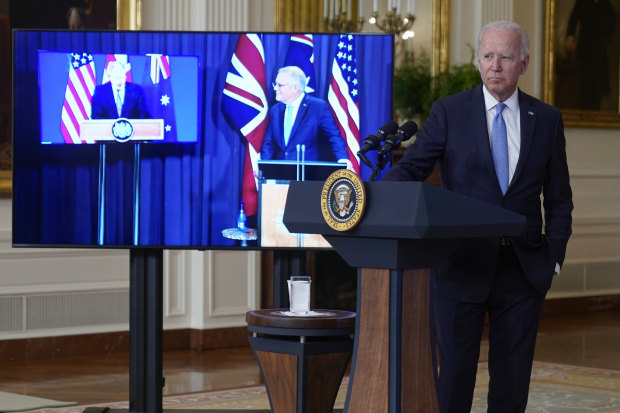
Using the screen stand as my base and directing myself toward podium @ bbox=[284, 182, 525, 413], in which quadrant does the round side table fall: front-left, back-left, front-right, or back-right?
front-left

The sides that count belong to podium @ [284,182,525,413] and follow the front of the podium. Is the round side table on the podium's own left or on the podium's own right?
on the podium's own right

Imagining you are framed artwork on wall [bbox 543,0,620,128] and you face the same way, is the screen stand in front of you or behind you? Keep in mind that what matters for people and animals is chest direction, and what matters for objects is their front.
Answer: in front

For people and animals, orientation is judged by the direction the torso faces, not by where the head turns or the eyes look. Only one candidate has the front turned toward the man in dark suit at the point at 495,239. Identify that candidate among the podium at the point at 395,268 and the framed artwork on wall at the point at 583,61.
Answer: the framed artwork on wall

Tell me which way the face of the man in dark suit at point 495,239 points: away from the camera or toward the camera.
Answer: toward the camera

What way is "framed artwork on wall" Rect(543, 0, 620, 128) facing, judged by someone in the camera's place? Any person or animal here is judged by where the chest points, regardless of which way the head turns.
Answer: facing the viewer

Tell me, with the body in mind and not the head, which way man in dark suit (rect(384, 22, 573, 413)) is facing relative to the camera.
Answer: toward the camera

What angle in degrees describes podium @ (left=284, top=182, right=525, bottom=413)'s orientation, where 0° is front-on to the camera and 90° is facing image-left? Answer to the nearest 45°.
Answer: approximately 45°

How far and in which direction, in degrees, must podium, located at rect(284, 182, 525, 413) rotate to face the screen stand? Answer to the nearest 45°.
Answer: approximately 90° to its right

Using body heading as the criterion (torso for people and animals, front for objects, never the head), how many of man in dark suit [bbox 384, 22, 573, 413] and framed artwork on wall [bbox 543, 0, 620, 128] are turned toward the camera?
2

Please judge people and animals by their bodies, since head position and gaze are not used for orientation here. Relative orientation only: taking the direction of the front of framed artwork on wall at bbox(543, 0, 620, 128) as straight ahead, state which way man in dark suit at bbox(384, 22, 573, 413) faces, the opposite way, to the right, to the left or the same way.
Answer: the same way

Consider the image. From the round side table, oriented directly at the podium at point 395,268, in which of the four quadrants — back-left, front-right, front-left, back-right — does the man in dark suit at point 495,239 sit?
front-left

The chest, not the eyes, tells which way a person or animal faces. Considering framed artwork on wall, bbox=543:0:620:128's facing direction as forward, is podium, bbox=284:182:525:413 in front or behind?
in front

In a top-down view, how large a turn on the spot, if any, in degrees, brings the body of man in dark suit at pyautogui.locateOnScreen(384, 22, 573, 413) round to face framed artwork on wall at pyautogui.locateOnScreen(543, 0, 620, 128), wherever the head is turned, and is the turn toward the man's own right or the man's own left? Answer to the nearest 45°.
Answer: approximately 180°
